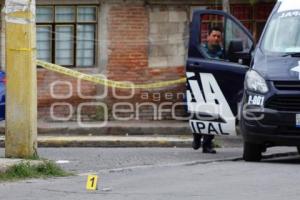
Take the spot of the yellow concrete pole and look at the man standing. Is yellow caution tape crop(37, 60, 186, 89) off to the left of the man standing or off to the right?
left

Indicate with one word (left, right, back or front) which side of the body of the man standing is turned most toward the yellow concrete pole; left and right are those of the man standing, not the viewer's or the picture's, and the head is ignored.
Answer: right

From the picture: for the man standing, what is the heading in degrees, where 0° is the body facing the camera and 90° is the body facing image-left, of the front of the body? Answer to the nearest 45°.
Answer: approximately 315°

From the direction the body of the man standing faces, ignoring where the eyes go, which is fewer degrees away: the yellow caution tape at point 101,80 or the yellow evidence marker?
the yellow evidence marker

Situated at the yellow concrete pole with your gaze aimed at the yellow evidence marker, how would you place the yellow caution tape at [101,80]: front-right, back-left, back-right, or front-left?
back-left
